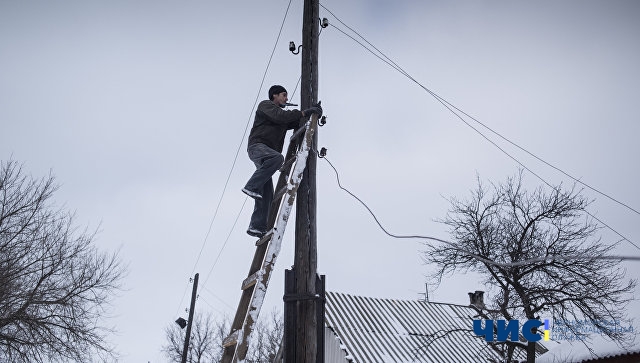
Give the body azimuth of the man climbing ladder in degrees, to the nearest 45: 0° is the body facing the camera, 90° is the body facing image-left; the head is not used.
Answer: approximately 270°

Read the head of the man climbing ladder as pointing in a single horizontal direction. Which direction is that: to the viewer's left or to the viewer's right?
to the viewer's right
